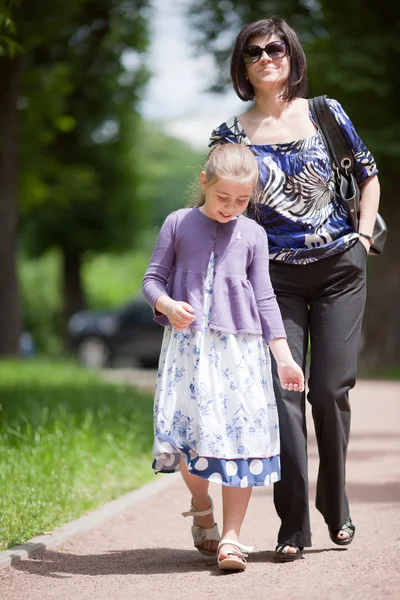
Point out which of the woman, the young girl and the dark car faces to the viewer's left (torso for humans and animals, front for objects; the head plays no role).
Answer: the dark car

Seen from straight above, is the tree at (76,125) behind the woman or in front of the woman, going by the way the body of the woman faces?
behind

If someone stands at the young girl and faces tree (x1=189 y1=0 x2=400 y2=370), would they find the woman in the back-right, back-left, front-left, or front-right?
front-right

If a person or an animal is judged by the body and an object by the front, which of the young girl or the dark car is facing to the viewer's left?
the dark car

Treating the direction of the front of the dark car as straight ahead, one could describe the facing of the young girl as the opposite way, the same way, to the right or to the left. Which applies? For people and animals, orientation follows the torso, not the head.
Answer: to the left

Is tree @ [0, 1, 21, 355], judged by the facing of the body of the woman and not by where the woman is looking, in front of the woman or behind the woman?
behind

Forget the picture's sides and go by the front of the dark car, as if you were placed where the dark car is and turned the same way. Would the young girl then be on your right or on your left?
on your left

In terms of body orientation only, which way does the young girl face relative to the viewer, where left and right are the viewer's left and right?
facing the viewer

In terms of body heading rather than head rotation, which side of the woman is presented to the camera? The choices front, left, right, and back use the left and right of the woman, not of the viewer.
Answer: front

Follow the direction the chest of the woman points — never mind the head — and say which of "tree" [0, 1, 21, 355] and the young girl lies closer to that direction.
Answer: the young girl

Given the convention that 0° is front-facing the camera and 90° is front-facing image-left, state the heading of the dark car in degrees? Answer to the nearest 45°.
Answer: approximately 90°

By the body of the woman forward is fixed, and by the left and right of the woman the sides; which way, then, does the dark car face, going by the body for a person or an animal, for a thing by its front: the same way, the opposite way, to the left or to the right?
to the right

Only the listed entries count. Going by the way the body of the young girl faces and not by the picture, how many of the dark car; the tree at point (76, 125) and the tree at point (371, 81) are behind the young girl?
3
